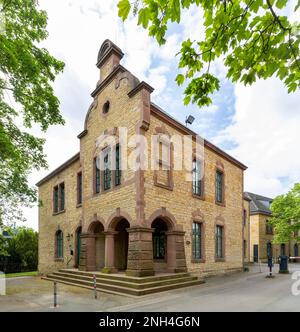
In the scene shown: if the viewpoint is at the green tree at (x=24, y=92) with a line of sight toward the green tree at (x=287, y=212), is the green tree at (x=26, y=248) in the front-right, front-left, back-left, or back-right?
front-left

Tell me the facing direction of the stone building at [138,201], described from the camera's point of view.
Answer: facing the viewer and to the left of the viewer

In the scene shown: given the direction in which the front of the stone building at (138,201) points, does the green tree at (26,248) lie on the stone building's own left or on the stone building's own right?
on the stone building's own right
